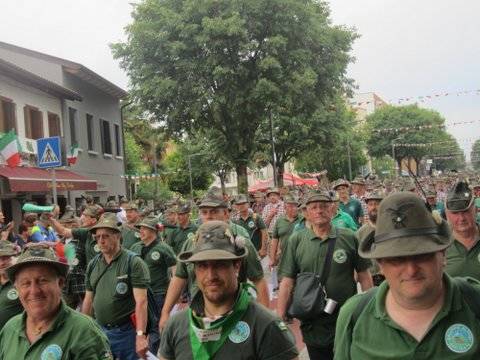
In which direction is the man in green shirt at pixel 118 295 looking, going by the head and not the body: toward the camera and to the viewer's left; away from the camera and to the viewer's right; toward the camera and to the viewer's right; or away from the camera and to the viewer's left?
toward the camera and to the viewer's left

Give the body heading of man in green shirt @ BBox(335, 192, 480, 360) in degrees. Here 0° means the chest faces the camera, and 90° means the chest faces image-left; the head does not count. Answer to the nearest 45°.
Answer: approximately 0°

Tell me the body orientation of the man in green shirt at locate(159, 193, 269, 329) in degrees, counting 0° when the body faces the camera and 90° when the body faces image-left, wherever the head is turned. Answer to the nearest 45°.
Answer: approximately 0°

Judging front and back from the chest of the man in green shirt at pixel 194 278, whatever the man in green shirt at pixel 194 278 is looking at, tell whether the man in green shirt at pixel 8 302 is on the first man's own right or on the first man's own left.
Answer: on the first man's own right

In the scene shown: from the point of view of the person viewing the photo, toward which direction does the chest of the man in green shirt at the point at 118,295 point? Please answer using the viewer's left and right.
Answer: facing the viewer and to the left of the viewer

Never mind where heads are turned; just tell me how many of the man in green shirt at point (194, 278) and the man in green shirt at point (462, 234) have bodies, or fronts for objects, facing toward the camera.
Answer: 2

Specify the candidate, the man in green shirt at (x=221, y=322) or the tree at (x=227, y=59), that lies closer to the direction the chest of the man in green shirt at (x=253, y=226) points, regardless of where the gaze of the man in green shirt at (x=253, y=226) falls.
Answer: the man in green shirt
